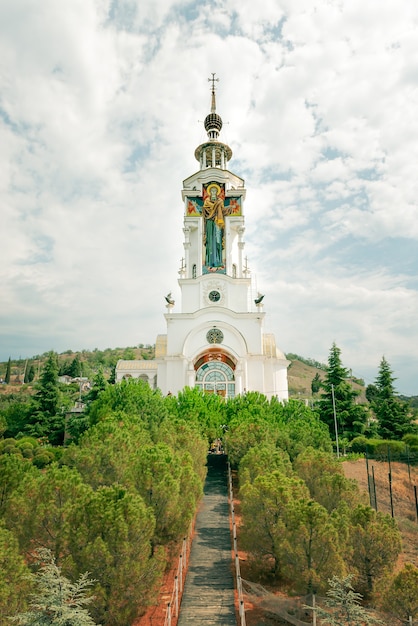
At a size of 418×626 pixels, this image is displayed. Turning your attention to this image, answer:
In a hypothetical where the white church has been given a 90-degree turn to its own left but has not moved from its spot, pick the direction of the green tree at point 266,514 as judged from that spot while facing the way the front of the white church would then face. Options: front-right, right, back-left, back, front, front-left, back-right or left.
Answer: right

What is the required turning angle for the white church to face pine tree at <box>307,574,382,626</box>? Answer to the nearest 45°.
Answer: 0° — it already faces it

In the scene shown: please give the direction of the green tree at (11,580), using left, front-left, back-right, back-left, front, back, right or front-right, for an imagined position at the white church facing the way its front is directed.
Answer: front

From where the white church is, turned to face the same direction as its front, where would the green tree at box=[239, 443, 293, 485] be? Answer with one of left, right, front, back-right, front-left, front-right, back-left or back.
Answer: front

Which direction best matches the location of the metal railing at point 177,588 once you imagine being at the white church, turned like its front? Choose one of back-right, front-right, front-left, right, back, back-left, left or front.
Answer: front

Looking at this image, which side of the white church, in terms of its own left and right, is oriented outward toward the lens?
front

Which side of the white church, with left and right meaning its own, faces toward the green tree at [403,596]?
front

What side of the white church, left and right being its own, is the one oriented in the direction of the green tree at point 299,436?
front

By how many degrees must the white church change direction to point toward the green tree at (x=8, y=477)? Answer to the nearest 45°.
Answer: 0° — it already faces it

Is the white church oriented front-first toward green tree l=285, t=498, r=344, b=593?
yes

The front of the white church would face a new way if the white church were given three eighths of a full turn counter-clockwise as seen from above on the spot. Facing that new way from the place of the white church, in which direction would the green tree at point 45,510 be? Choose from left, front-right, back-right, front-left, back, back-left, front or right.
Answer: back-right

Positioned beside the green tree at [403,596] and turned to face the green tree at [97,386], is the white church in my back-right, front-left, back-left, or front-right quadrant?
front-right

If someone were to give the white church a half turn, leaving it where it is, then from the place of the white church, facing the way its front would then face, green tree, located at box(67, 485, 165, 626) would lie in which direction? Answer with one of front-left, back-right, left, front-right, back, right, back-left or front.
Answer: back

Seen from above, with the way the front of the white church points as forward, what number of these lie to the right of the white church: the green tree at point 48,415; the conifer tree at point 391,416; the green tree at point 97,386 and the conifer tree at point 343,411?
2

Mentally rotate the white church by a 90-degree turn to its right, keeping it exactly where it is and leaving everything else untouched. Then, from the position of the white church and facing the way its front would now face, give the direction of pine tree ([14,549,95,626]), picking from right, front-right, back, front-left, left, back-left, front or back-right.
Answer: left

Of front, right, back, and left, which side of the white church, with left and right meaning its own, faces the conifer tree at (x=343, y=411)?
left
